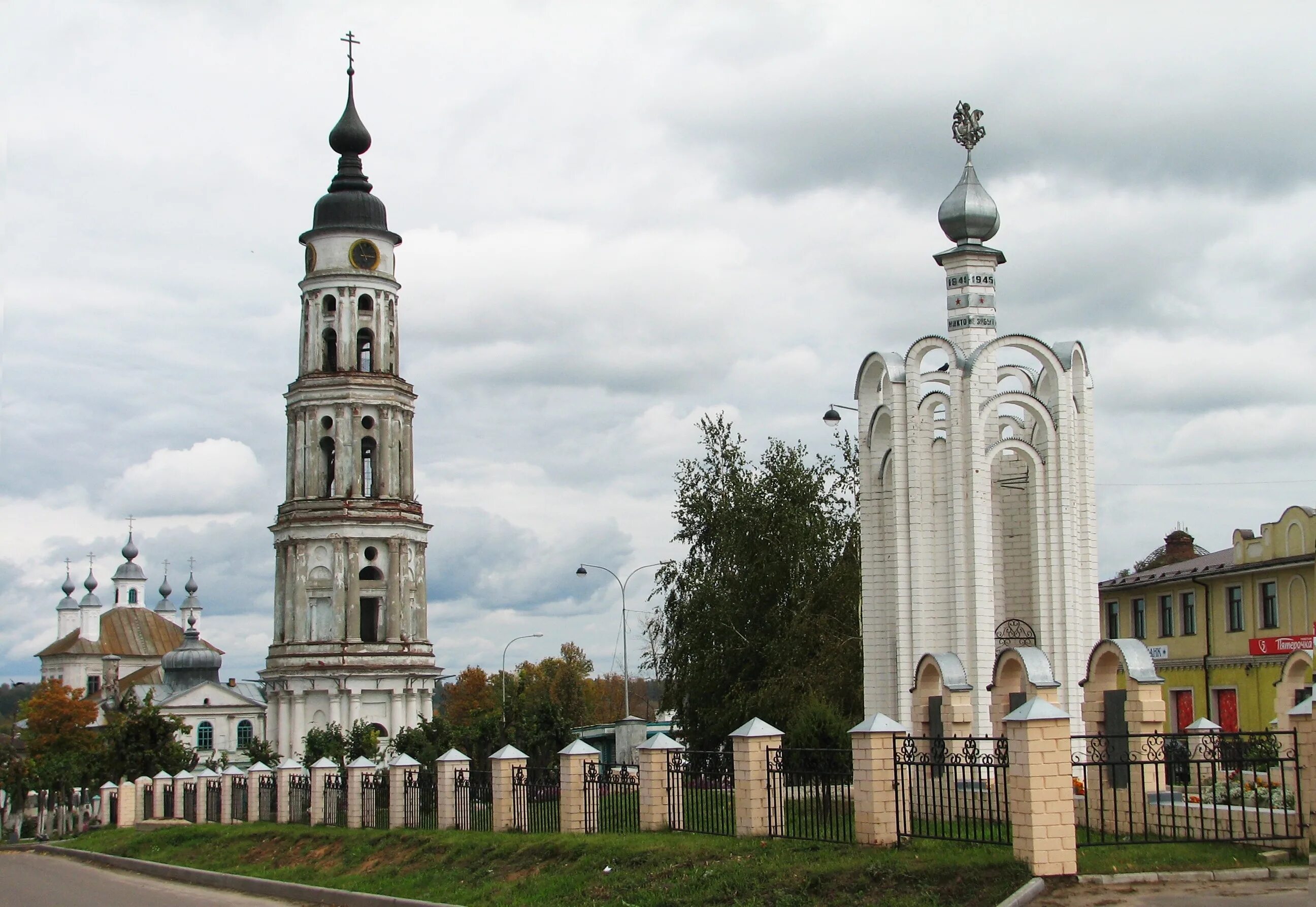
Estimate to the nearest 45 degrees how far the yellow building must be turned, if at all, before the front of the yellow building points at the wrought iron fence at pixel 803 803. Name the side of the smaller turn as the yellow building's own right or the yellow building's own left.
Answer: approximately 45° to the yellow building's own left

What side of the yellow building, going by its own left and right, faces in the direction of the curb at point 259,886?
front

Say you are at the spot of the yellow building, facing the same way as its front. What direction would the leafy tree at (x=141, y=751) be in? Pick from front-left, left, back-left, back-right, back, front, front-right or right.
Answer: front-right

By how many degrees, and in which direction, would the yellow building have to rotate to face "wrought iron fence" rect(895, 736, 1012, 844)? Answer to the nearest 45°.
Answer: approximately 45° to its left

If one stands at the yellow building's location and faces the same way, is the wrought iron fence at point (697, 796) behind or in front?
in front

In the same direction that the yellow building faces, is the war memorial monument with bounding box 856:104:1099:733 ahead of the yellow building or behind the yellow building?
ahead

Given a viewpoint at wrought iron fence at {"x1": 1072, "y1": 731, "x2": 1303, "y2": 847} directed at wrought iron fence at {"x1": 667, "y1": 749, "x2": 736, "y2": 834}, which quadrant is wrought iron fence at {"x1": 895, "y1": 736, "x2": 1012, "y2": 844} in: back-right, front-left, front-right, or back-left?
front-left
